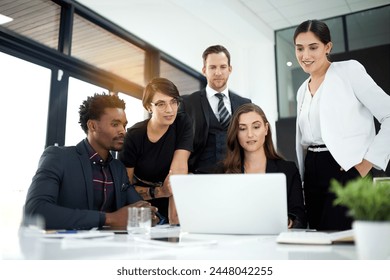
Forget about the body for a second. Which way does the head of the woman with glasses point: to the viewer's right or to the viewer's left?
to the viewer's right

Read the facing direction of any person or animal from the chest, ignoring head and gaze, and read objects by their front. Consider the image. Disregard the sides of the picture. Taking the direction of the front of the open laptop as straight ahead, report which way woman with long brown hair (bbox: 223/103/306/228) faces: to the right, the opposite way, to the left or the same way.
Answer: the opposite way

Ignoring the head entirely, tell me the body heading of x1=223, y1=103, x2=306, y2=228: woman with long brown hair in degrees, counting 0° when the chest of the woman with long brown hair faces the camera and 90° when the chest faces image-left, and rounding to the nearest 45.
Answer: approximately 0°

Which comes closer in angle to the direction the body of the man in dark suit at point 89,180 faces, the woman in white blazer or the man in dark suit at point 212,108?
the woman in white blazer

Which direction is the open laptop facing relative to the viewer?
away from the camera

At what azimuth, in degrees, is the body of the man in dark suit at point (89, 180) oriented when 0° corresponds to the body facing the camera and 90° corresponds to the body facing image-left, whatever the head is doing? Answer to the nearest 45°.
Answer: approximately 315°

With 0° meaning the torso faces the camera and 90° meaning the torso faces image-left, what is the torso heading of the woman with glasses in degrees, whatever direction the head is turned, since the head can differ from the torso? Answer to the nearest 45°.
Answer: approximately 315°

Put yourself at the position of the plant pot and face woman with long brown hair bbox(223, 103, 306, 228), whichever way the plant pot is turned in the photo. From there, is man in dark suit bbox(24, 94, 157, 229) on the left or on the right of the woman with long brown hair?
left

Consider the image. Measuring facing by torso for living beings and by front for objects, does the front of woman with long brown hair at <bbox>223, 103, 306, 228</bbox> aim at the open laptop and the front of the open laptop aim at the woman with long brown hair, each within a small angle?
yes
